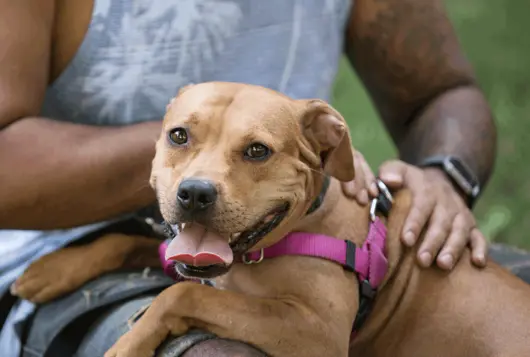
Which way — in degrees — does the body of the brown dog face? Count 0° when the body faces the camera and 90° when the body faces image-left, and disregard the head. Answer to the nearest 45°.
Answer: approximately 45°
